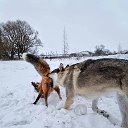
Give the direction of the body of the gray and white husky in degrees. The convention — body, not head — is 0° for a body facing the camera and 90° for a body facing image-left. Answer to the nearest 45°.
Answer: approximately 90°
